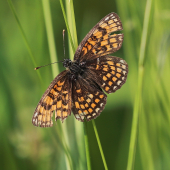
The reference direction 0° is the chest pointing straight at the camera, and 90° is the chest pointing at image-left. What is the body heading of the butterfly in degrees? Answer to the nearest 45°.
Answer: approximately 135°
